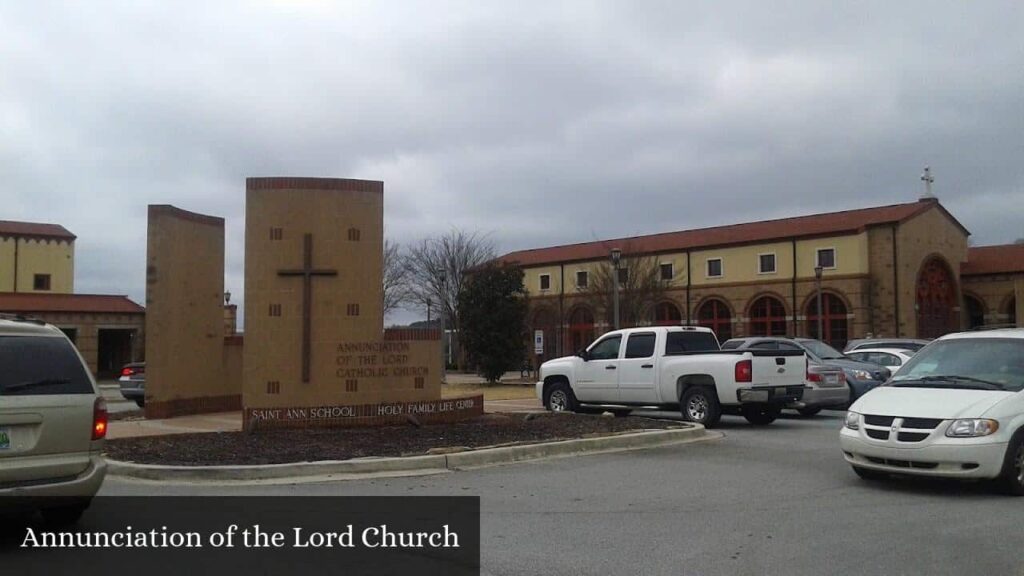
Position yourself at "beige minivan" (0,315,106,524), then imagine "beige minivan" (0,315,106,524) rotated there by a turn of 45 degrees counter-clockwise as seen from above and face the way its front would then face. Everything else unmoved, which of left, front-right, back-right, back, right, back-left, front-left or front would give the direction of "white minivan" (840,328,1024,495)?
back-right

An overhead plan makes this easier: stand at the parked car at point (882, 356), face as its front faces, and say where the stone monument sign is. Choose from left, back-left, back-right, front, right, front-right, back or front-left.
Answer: left

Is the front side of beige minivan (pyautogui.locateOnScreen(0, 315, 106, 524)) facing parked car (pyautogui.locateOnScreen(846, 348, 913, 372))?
no

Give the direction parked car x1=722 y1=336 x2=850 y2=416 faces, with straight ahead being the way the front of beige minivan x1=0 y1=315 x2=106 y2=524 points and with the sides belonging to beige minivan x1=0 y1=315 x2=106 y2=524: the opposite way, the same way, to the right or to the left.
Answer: the same way

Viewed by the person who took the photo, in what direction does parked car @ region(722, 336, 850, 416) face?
facing away from the viewer and to the left of the viewer

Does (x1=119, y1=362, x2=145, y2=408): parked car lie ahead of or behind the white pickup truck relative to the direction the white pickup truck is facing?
ahead

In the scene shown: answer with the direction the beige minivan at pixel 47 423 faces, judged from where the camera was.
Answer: facing away from the viewer

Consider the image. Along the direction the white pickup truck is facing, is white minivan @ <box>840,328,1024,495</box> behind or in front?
behind

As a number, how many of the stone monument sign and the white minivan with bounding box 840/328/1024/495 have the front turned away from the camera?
0

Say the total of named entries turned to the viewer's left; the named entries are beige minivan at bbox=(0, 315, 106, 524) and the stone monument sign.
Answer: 0

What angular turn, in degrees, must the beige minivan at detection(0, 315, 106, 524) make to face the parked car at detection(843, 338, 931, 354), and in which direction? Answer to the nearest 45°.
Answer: approximately 45° to its right

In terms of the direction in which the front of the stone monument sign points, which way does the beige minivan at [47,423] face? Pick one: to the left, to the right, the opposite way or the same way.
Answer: the opposite way

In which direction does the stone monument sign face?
toward the camera

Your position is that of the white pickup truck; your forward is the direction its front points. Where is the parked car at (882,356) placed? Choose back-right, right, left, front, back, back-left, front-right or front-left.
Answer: right

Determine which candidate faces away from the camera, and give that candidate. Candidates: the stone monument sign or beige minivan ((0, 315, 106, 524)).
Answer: the beige minivan
